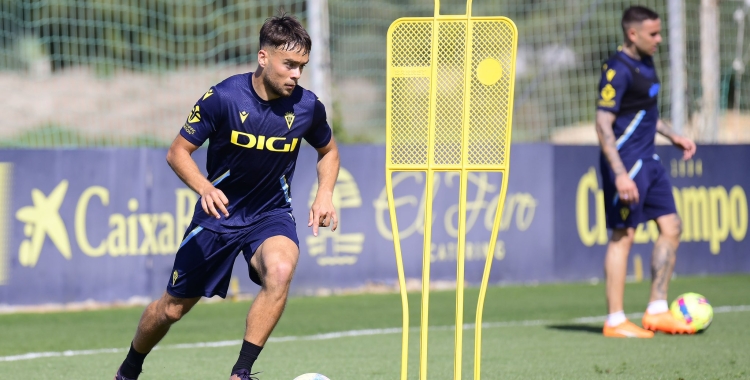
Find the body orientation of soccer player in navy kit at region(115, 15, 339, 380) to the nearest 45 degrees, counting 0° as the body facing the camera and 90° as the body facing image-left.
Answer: approximately 315°

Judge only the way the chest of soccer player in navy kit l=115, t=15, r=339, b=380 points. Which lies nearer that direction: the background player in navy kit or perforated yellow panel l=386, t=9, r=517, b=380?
the perforated yellow panel

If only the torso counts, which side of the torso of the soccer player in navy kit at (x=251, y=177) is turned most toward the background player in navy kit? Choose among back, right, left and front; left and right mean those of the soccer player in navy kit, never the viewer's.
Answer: left
